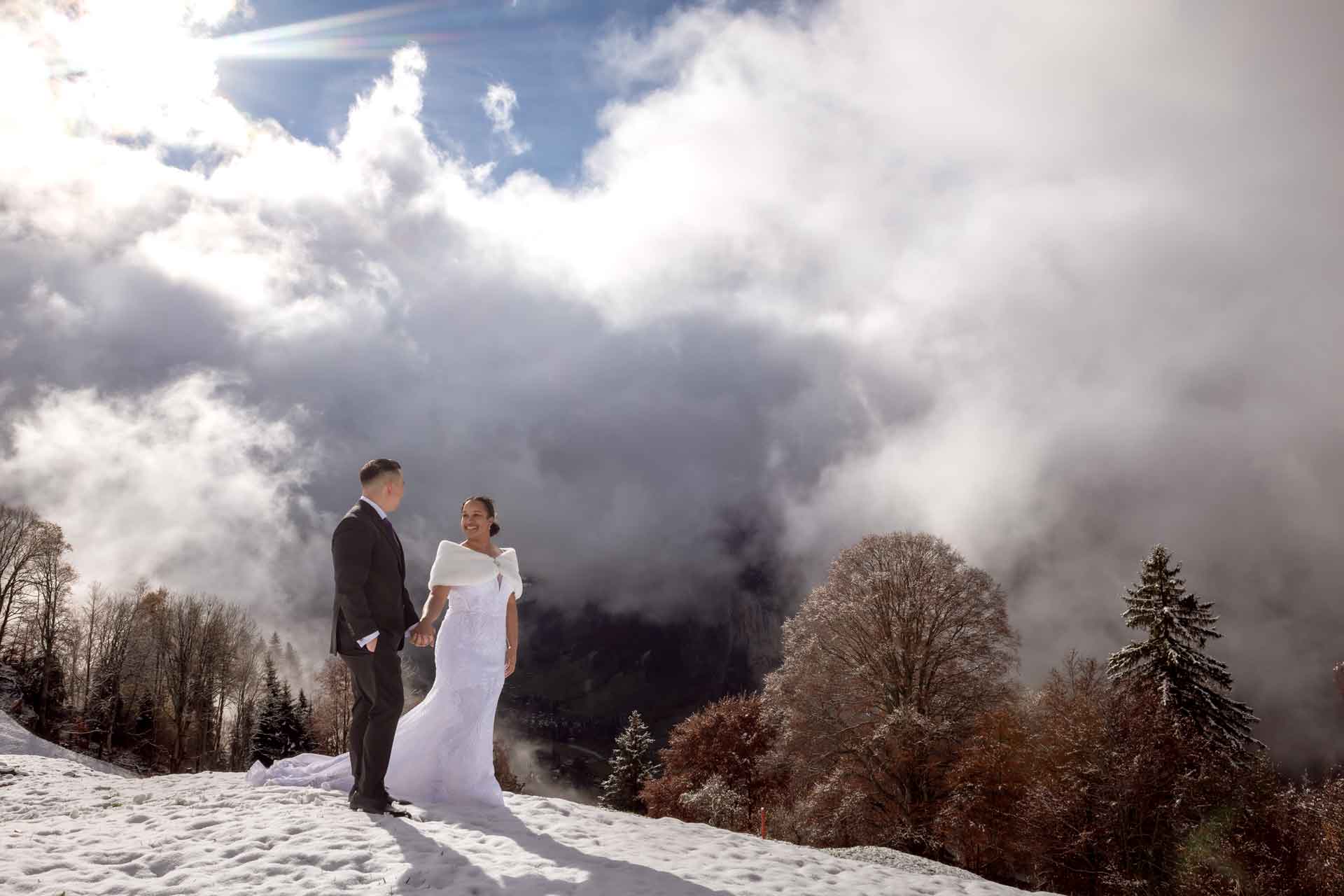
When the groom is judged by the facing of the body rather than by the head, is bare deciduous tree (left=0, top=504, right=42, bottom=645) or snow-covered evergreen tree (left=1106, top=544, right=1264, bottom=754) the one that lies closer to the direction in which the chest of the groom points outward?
the snow-covered evergreen tree

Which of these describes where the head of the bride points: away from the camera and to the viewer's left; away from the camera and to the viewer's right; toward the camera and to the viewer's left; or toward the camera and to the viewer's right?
toward the camera and to the viewer's left

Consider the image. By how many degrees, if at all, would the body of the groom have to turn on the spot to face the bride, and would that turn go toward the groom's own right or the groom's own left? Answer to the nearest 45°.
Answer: approximately 45° to the groom's own left

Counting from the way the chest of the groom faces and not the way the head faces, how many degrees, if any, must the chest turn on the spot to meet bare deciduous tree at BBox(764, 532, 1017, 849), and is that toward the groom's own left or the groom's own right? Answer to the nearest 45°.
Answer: approximately 45° to the groom's own left

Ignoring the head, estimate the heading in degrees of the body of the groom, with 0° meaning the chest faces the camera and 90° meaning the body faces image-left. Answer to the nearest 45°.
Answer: approximately 270°

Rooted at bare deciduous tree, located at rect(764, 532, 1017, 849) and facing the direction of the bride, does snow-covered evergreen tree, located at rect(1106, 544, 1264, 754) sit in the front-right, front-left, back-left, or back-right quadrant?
back-left

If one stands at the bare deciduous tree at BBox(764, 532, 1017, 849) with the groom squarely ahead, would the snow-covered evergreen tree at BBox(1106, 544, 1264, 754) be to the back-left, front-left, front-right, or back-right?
back-left

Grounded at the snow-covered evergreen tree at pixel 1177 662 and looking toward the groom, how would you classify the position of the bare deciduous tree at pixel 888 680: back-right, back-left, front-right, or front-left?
front-right

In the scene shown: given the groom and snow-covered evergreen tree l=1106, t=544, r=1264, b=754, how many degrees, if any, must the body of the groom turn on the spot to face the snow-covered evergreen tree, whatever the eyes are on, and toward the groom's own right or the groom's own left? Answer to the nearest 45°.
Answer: approximately 45° to the groom's own left

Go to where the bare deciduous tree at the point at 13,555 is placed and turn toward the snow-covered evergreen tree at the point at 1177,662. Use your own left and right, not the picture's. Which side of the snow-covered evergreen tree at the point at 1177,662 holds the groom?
right
